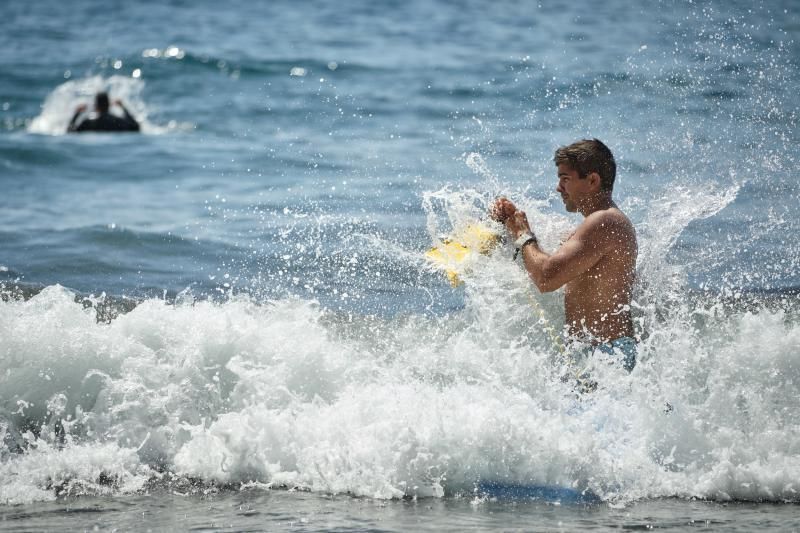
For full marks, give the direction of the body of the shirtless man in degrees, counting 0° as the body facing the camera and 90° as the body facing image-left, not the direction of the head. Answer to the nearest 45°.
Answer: approximately 90°

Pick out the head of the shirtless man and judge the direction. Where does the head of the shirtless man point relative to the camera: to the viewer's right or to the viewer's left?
to the viewer's left

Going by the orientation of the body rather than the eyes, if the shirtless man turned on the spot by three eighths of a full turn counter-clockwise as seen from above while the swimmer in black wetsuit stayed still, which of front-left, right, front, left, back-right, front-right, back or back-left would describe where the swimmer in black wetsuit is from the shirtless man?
back
